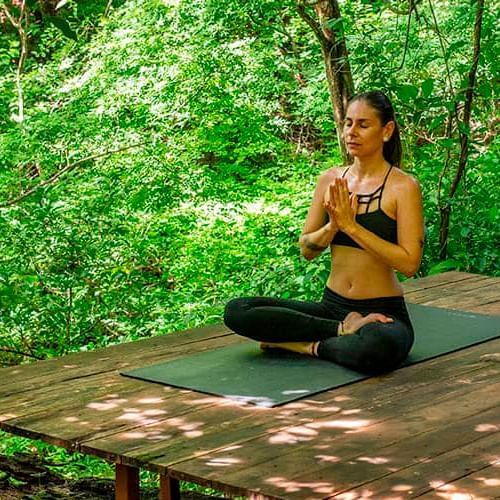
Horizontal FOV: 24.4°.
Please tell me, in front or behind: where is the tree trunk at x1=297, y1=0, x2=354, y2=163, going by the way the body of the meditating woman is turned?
behind

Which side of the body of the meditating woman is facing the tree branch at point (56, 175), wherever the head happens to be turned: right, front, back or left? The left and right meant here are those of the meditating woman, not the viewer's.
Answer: right

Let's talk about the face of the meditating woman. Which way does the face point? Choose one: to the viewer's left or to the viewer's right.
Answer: to the viewer's left

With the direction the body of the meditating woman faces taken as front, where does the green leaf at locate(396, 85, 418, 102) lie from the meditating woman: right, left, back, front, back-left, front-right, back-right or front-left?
back-right

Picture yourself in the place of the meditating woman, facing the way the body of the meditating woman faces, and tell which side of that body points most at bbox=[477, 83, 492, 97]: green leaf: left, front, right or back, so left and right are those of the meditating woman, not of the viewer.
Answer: back

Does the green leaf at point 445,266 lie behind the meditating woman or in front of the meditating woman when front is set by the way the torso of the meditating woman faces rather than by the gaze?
behind

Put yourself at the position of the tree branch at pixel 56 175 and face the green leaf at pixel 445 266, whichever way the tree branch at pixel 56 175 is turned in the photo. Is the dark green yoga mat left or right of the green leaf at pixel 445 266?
right

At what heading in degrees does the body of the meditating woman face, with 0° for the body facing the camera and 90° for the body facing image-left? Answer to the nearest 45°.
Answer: approximately 45°

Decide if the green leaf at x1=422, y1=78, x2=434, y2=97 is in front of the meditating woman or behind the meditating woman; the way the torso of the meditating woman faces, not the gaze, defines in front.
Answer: behind
